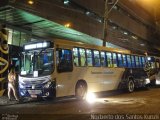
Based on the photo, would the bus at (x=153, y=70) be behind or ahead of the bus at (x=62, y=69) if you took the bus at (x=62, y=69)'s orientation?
behind

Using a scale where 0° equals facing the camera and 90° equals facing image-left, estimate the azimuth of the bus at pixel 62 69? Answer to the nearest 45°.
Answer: approximately 45°
